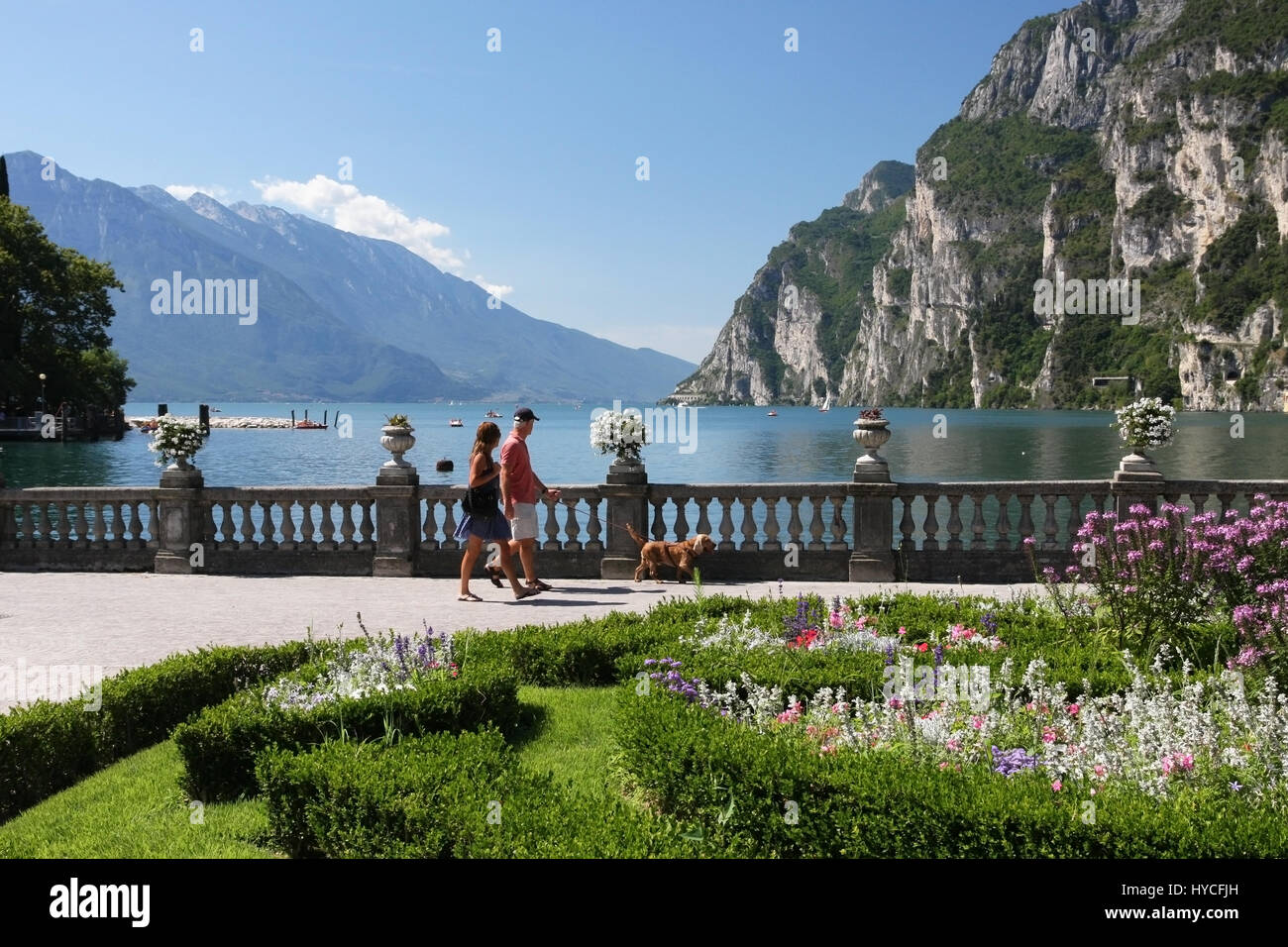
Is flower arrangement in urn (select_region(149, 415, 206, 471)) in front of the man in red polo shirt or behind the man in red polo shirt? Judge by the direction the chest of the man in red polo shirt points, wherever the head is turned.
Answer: behind

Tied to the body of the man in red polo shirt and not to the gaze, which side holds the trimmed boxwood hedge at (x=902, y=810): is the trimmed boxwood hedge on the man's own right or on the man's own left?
on the man's own right

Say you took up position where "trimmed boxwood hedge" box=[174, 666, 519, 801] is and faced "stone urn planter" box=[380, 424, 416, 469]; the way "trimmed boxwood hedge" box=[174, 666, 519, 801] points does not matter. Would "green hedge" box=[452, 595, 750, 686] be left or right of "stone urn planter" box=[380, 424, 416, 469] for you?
right

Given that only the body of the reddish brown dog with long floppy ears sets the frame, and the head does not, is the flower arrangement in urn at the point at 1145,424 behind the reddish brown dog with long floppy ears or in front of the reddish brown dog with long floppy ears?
in front

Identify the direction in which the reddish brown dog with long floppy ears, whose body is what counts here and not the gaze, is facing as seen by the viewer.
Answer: to the viewer's right

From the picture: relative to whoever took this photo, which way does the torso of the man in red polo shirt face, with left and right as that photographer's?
facing to the right of the viewer

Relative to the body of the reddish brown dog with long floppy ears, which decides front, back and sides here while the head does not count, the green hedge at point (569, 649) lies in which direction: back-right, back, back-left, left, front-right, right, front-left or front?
right

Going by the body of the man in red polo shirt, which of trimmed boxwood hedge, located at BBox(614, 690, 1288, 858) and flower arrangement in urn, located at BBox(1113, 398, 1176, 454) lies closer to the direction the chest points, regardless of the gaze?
the flower arrangement in urn

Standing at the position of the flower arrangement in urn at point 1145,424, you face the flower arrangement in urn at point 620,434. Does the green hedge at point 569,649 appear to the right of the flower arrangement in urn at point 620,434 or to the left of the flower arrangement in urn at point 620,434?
left

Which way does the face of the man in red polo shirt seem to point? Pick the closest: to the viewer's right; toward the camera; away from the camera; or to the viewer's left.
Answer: to the viewer's right

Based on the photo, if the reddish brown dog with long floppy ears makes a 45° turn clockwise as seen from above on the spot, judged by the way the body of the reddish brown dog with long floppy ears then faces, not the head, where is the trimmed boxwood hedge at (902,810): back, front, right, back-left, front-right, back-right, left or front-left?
front-right
